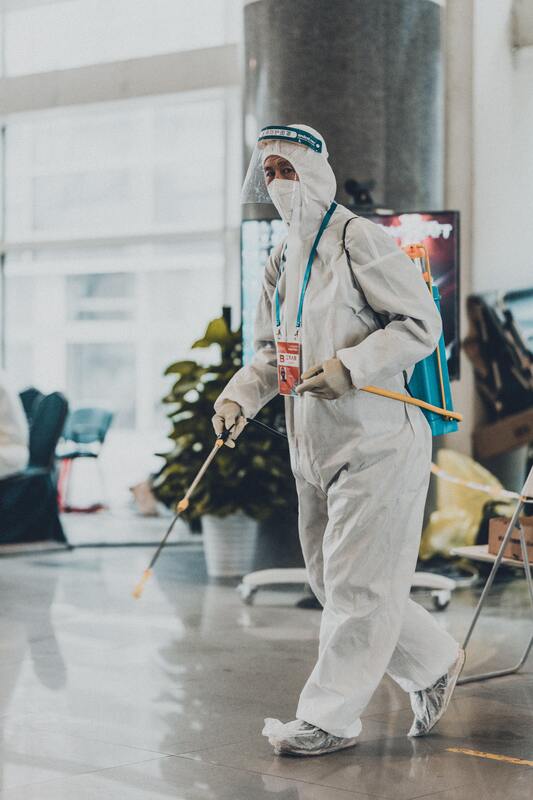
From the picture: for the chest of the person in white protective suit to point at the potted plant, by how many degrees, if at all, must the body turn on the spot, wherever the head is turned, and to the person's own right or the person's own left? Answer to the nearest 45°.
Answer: approximately 135° to the person's own right

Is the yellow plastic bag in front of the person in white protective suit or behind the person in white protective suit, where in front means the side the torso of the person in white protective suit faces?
behind

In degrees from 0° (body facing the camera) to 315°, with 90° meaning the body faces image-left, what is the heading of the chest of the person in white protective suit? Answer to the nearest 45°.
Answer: approximately 45°

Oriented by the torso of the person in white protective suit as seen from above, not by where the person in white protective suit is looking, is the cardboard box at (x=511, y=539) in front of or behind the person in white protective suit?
behind

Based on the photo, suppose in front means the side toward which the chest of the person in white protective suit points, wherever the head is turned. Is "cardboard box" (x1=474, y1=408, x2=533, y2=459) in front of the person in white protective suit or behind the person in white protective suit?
behind

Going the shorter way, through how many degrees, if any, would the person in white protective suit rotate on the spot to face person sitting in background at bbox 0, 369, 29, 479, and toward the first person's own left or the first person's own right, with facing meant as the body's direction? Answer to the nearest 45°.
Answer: approximately 90° to the first person's own right

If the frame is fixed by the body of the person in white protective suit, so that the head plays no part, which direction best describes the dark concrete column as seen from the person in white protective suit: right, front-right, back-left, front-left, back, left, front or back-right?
back-right
